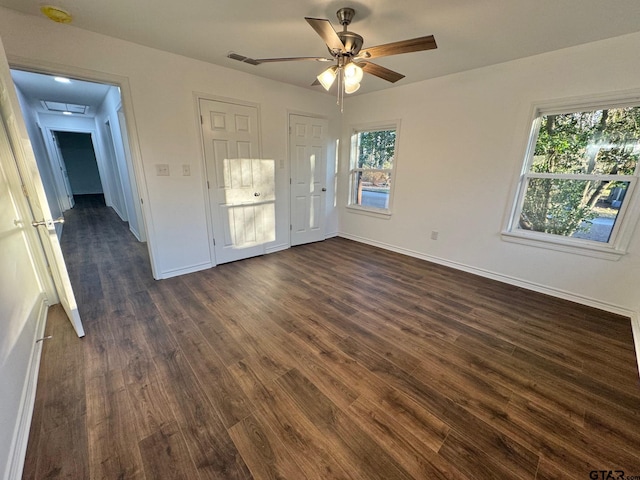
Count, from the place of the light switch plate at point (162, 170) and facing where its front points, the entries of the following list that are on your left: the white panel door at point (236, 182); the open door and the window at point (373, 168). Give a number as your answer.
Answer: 2

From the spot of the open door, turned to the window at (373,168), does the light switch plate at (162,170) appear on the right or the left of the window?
left

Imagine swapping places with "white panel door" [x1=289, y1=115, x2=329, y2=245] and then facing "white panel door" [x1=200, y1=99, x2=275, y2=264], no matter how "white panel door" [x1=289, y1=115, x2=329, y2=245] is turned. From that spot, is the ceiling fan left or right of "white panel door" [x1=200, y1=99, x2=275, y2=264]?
left

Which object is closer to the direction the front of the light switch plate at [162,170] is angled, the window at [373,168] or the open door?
the open door

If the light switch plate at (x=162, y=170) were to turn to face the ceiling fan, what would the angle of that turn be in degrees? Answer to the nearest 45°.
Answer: approximately 45° to its left

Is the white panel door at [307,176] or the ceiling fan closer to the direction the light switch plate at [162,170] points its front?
the ceiling fan

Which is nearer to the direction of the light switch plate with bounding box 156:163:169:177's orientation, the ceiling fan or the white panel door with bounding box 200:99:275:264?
the ceiling fan

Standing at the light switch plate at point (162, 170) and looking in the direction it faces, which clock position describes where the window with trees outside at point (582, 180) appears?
The window with trees outside is roughly at 10 o'clock from the light switch plate.

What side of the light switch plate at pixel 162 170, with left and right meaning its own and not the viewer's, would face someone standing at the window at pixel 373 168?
left

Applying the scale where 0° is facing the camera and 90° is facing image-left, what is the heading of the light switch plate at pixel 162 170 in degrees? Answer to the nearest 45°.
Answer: approximately 0°

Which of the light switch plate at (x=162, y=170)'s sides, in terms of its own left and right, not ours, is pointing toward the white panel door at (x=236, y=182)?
left
